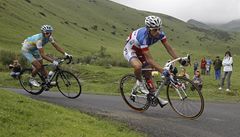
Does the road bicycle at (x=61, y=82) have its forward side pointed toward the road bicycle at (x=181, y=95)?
yes

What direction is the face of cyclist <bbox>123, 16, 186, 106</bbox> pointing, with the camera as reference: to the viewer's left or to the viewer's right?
to the viewer's right

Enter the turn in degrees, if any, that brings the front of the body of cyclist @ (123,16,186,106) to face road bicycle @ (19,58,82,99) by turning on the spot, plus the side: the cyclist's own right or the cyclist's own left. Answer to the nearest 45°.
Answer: approximately 180°

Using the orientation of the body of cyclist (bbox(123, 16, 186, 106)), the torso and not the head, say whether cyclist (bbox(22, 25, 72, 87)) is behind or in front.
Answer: behind

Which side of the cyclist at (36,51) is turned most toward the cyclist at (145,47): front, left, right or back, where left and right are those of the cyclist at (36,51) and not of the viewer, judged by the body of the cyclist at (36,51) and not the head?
front

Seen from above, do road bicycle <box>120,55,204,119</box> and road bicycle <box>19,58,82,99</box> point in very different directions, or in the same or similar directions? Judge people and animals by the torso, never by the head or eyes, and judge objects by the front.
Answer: same or similar directions

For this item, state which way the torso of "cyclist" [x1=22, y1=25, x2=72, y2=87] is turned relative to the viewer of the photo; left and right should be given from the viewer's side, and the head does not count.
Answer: facing the viewer and to the right of the viewer

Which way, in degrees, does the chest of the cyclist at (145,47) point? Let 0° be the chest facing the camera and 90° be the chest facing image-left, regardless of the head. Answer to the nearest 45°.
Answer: approximately 315°

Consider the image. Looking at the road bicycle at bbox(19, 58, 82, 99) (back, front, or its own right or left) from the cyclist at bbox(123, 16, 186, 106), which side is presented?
front

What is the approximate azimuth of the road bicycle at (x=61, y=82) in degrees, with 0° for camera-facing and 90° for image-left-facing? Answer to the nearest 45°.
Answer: approximately 315°

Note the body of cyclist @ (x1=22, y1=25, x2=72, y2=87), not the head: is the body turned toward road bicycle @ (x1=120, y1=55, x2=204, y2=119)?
yes
